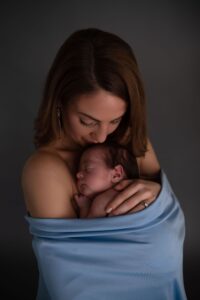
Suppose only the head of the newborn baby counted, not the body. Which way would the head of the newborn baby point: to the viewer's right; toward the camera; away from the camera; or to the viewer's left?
to the viewer's left

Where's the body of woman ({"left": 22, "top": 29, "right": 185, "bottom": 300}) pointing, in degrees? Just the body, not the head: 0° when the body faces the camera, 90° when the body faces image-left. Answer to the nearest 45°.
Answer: approximately 315°
